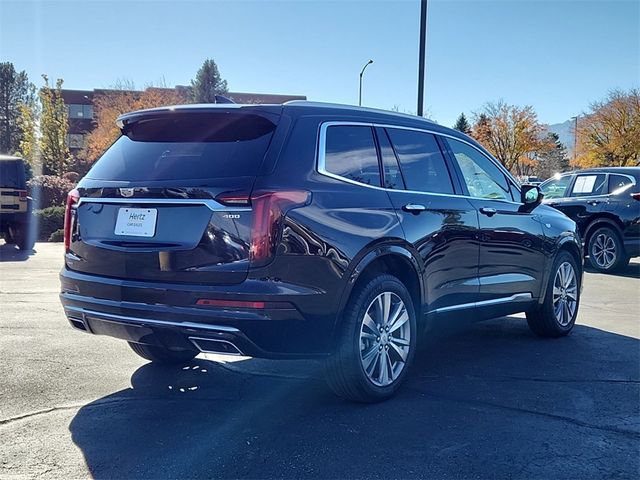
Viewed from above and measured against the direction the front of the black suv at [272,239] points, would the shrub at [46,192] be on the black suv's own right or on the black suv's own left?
on the black suv's own left

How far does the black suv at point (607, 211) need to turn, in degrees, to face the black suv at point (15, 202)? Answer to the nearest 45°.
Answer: approximately 45° to its left

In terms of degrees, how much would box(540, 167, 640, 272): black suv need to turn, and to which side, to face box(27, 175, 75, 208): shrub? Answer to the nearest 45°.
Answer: approximately 45° to its left

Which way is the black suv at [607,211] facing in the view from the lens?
facing away from the viewer and to the left of the viewer

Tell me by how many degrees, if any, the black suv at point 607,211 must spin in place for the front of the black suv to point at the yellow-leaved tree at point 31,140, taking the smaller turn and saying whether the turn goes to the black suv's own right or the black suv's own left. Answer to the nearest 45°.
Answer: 0° — it already faces it

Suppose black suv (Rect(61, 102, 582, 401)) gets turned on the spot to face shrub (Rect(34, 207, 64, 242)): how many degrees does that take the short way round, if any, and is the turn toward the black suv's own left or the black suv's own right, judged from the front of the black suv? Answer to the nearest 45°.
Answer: approximately 90° to the black suv's own left

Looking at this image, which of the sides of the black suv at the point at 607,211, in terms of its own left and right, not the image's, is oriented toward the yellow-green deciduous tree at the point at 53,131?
front

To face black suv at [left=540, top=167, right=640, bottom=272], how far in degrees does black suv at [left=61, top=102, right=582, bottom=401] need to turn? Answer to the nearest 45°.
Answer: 0° — it already faces it

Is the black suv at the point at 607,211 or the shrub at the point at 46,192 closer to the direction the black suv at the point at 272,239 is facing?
the black suv

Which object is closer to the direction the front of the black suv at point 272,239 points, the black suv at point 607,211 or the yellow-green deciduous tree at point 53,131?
the black suv

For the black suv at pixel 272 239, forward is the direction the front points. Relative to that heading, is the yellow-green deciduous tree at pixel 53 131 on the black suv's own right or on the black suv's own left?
on the black suv's own left

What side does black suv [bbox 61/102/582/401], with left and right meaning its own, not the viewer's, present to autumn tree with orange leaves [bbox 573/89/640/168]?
front

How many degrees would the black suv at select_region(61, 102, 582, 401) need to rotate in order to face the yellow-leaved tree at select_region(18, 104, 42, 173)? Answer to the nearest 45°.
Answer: approximately 90° to its left

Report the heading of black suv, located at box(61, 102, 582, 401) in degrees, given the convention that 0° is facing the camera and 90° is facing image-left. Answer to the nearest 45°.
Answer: approximately 225°

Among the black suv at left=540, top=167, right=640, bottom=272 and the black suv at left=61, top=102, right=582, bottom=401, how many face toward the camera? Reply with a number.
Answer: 0
